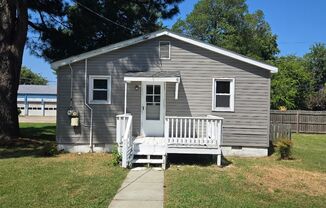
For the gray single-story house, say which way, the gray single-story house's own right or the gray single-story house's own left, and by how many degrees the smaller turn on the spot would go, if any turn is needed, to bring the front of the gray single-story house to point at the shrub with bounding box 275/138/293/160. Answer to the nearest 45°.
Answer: approximately 90° to the gray single-story house's own left

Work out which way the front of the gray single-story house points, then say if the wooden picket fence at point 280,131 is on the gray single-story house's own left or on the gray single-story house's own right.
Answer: on the gray single-story house's own left

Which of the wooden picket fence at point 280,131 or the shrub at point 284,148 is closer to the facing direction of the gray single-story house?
the shrub

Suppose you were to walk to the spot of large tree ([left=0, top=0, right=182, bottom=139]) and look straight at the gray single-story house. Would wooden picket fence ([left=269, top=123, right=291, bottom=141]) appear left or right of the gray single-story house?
left

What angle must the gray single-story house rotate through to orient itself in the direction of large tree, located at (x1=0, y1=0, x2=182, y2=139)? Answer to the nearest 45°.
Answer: approximately 135° to its right

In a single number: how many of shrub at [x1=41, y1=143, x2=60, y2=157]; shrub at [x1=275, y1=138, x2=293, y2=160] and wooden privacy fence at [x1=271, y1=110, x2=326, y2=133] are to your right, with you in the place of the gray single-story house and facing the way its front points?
1

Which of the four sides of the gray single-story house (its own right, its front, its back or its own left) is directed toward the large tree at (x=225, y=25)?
back

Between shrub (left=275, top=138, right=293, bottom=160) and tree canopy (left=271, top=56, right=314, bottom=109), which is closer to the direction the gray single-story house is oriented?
the shrub

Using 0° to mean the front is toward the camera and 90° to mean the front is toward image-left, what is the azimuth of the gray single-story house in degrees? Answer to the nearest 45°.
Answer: approximately 0°

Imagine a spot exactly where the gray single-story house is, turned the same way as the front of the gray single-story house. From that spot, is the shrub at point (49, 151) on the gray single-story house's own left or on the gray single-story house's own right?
on the gray single-story house's own right

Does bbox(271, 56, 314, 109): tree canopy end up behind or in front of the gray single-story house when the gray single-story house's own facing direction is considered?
behind

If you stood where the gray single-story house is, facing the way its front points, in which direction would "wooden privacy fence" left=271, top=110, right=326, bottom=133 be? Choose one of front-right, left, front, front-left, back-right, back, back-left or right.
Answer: back-left
